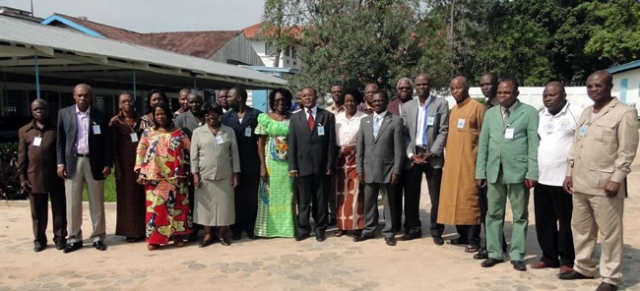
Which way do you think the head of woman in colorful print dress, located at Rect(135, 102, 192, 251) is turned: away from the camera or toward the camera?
toward the camera

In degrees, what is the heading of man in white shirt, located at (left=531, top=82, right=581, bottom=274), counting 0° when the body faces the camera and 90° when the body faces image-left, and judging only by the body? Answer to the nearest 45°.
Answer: approximately 45°

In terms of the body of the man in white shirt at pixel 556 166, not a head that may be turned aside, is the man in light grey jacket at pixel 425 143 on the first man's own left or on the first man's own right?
on the first man's own right

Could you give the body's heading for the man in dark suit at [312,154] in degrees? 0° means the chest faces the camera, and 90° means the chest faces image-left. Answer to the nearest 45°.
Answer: approximately 0°

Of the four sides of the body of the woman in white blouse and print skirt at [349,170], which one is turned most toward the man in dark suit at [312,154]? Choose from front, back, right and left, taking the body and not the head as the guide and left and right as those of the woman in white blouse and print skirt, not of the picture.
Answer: right

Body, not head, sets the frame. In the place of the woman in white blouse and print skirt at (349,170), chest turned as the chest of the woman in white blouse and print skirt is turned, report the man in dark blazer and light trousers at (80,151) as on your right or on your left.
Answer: on your right

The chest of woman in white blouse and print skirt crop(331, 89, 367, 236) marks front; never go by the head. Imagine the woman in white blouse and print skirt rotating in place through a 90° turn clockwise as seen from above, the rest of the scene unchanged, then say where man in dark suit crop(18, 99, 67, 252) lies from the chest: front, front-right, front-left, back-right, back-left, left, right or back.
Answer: front

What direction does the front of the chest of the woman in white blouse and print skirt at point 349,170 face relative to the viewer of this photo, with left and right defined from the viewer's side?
facing the viewer
